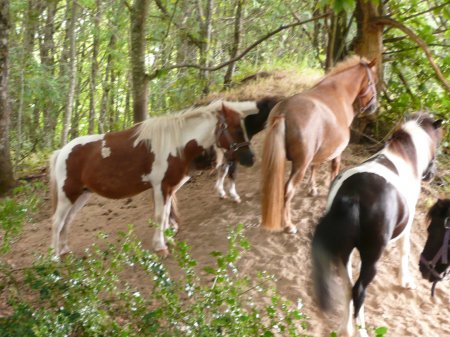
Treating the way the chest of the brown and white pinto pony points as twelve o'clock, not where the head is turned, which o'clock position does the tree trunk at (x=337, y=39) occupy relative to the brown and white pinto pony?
The tree trunk is roughly at 11 o'clock from the brown and white pinto pony.

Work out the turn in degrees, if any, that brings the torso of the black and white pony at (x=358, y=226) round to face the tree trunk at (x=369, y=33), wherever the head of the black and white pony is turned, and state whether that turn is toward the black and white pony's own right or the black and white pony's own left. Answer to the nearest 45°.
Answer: approximately 45° to the black and white pony's own left

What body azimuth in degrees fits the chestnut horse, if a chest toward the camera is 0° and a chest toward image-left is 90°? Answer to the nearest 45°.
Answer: approximately 225°

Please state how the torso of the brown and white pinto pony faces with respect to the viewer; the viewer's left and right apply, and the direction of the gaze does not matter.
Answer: facing to the right of the viewer

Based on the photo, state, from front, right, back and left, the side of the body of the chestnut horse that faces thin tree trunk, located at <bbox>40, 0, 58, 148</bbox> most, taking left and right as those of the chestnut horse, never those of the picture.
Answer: left

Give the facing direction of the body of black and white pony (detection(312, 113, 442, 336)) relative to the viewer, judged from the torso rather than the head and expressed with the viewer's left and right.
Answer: facing away from the viewer and to the right of the viewer

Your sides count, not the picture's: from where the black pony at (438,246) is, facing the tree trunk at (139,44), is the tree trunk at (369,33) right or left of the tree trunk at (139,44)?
right

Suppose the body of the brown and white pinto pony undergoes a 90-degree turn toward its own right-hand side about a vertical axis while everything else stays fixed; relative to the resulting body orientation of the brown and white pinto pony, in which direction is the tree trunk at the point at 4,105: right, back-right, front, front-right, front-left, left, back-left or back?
back-right

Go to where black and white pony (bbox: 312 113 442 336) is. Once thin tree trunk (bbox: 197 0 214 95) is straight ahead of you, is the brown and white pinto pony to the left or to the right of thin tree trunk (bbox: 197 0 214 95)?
left

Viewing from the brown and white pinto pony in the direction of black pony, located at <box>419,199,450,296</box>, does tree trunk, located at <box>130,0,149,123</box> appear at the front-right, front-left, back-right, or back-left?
back-left
